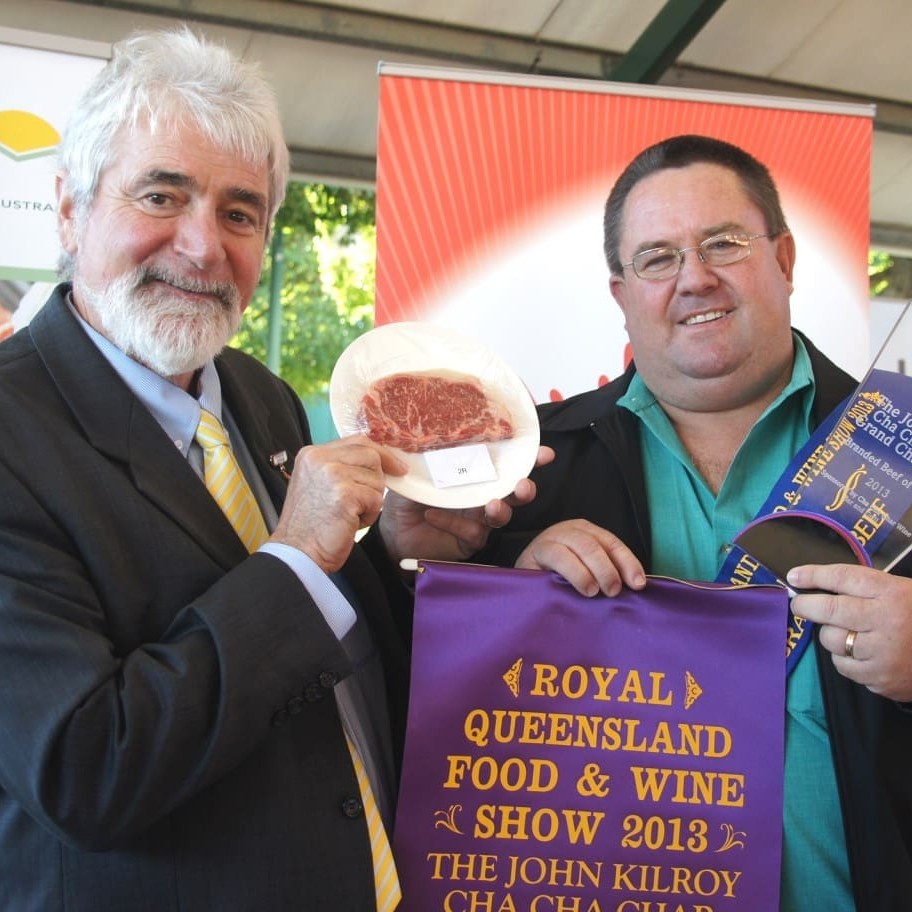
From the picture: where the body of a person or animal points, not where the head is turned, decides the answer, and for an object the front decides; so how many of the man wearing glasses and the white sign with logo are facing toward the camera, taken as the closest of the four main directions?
2

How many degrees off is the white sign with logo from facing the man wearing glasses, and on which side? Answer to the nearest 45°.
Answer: approximately 45° to its left

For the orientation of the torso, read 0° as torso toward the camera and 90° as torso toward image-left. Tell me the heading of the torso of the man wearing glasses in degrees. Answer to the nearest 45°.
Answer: approximately 0°

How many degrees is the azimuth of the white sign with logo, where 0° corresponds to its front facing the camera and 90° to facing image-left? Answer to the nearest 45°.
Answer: approximately 0°
